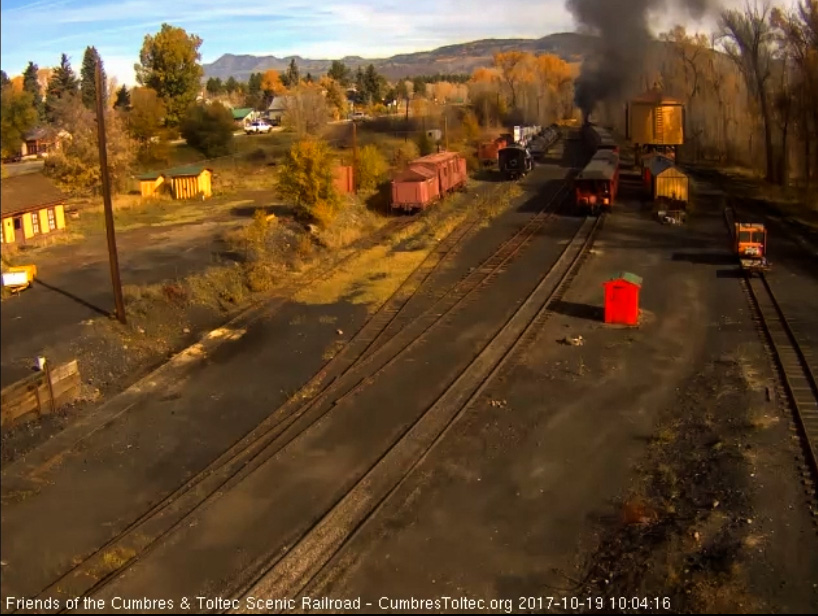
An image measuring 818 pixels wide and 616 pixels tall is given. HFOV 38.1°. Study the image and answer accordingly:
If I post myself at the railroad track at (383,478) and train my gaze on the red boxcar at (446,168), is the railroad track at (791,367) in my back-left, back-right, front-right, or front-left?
front-right

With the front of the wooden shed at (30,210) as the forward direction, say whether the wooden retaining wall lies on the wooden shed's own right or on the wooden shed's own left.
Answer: on the wooden shed's own right

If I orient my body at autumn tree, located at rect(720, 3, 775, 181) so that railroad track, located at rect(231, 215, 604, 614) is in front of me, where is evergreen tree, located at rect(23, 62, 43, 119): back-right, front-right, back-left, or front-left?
front-right

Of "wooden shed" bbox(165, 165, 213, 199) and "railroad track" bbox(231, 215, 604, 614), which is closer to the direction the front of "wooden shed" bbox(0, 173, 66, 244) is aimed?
the railroad track

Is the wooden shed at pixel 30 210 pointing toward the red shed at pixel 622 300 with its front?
yes

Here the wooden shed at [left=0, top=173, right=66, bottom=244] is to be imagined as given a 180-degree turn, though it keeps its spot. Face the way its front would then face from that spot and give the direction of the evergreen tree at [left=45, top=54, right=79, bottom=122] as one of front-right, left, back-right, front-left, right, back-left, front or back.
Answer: front-right

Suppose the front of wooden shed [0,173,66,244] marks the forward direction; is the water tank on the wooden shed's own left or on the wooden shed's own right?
on the wooden shed's own left

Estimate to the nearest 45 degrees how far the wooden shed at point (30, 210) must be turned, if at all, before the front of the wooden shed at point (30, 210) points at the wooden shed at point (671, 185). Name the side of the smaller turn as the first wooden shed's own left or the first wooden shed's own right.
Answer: approximately 45° to the first wooden shed's own left

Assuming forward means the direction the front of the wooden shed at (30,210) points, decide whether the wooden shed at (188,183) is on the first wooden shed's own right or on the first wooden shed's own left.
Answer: on the first wooden shed's own left

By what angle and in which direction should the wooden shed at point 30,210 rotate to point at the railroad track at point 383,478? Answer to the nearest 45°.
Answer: approximately 45° to its right

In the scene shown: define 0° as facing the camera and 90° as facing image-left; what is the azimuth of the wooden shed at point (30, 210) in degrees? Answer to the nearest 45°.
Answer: approximately 315°

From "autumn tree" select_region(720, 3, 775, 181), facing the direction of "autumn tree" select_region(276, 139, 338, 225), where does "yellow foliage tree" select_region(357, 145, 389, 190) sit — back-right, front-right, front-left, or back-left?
front-right

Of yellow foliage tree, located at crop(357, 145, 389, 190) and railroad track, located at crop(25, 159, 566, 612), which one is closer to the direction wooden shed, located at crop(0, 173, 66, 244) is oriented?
the railroad track
